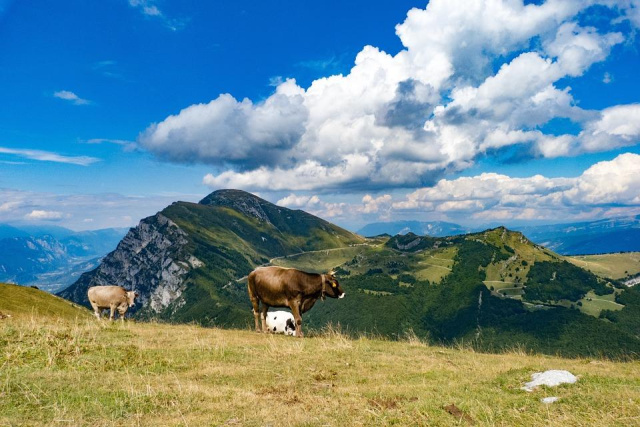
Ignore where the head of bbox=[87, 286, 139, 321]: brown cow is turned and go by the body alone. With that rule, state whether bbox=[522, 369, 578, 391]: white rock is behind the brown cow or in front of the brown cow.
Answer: in front

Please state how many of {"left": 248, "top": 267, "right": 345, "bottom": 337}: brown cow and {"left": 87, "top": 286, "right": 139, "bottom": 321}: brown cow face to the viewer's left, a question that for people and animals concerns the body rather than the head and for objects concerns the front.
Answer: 0

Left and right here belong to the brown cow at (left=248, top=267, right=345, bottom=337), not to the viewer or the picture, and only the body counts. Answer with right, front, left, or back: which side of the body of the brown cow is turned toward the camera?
right

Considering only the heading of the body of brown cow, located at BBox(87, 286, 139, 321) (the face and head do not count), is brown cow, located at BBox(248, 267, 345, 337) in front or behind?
in front

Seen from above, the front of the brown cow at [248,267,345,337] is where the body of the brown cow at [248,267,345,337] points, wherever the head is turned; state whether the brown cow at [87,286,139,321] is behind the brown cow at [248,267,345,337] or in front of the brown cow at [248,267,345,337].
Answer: behind

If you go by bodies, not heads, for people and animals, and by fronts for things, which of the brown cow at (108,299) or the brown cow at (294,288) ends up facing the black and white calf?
the brown cow at (108,299)
